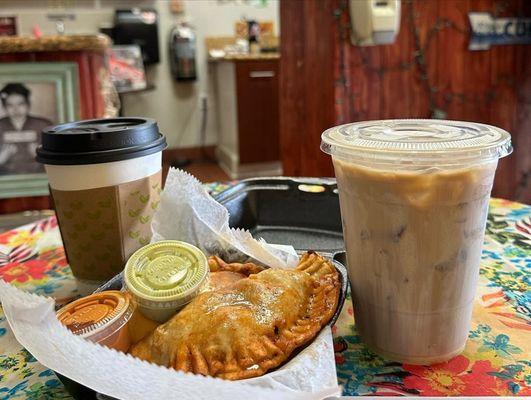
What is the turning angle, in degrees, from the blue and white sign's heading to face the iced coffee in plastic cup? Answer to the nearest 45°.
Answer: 0° — it already faces it

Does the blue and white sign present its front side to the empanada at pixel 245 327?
yes

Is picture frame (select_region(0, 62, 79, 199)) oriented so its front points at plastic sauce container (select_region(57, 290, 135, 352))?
yes

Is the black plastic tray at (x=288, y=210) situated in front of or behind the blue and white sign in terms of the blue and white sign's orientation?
in front

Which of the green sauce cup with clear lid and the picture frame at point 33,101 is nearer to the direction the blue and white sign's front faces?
the green sauce cup with clear lid

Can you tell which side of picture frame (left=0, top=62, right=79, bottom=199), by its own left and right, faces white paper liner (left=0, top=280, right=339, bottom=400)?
front

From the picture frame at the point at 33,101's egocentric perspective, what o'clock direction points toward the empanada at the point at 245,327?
The empanada is roughly at 12 o'clock from the picture frame.

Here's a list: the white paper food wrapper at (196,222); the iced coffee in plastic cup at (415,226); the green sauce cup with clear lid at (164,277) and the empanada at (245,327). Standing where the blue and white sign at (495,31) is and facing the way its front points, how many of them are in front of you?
4

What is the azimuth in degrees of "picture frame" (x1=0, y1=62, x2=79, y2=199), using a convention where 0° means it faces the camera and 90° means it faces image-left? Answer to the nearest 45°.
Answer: approximately 0°

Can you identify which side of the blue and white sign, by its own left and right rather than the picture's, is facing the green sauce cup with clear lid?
front

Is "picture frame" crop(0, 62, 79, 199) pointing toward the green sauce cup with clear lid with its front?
yes

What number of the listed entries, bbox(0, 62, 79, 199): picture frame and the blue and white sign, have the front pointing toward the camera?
2
